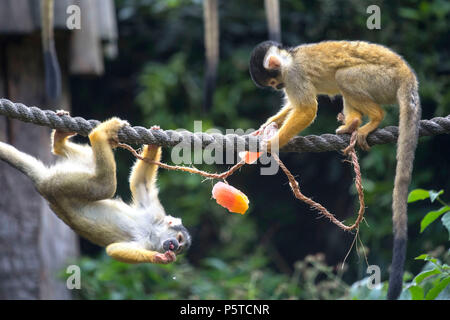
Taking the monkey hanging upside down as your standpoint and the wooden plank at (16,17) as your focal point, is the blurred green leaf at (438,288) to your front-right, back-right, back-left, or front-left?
back-right

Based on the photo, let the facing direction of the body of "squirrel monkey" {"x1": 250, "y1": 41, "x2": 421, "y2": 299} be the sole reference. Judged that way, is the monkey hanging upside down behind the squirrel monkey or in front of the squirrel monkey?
in front

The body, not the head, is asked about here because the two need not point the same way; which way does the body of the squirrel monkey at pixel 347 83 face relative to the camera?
to the viewer's left

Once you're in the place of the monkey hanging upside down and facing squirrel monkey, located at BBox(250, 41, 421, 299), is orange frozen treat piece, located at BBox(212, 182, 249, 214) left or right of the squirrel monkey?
right

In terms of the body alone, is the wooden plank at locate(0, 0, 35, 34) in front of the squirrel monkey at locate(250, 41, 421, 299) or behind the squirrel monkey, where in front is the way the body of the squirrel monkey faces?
in front
